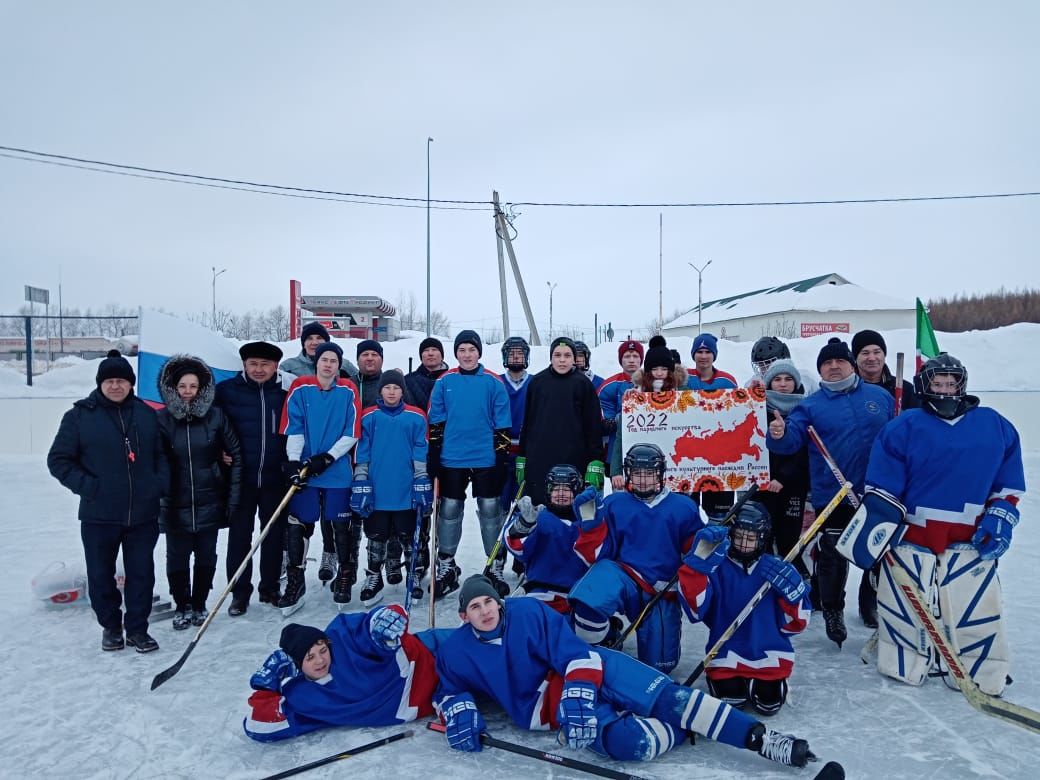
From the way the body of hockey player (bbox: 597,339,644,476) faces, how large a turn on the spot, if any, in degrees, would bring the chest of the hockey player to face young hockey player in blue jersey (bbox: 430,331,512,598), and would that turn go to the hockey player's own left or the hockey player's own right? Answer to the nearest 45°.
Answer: approximately 45° to the hockey player's own right

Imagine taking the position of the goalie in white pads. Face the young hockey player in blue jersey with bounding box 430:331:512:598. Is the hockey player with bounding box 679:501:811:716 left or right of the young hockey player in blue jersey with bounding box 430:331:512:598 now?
left

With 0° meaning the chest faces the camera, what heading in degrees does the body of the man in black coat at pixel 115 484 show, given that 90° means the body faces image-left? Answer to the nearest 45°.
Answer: approximately 0°

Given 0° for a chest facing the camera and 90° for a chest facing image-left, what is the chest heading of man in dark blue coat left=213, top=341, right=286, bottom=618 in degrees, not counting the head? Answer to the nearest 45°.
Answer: approximately 0°

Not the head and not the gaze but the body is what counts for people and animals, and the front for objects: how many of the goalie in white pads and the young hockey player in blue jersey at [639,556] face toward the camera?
2

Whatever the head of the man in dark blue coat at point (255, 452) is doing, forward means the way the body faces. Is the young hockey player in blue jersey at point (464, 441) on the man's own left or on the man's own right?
on the man's own left
